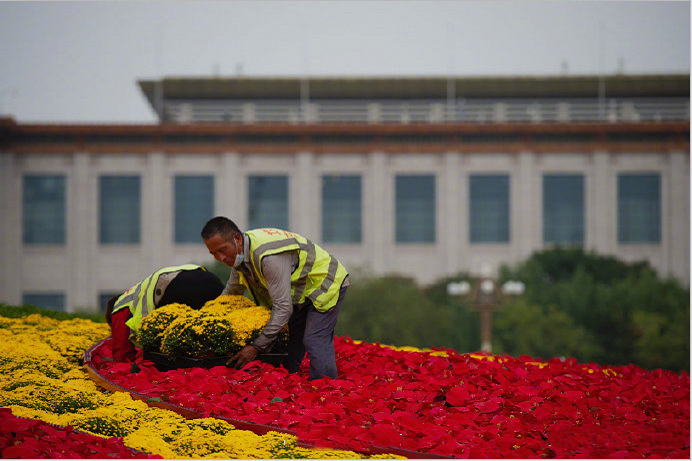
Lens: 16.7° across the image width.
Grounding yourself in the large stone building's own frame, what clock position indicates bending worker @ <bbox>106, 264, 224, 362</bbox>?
The bending worker is roughly at 12 o'clock from the large stone building.

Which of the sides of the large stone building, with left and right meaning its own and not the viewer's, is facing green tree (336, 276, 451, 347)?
front

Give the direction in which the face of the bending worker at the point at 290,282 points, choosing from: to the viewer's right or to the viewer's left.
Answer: to the viewer's left

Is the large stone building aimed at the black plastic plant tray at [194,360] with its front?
yes

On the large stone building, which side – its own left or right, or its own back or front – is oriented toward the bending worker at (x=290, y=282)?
front

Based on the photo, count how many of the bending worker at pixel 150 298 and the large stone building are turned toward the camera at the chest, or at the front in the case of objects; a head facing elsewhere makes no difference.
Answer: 1
